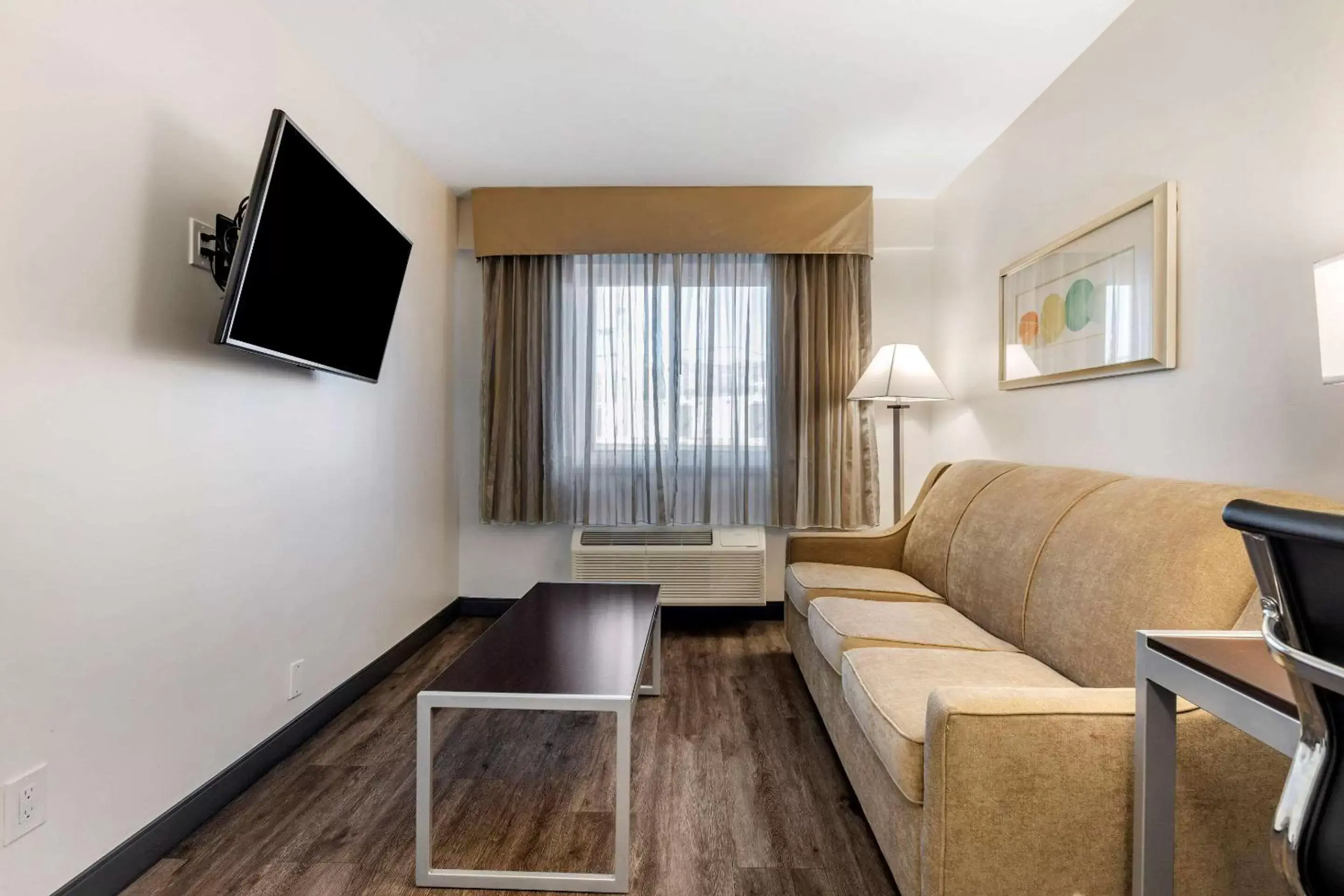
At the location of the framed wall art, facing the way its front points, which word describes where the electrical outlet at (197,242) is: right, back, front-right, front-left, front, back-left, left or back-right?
front

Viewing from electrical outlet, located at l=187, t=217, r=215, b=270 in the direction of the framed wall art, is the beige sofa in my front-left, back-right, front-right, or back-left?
front-right

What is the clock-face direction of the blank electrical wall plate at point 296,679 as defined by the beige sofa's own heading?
The blank electrical wall plate is roughly at 1 o'clock from the beige sofa.

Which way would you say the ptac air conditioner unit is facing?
toward the camera

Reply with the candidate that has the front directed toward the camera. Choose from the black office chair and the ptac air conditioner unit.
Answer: the ptac air conditioner unit

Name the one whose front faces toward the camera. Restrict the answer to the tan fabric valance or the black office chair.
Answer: the tan fabric valance

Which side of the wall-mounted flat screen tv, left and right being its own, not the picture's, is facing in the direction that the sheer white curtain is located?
left

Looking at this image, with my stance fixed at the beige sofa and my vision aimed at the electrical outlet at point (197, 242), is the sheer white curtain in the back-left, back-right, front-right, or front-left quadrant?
front-right

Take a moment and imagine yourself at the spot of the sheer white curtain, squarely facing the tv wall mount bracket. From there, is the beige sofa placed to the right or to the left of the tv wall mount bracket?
left

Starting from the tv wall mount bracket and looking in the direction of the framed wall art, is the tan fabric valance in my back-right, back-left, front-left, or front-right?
front-left

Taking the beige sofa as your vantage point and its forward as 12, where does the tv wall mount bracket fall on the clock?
The tv wall mount bracket is roughly at 1 o'clock from the beige sofa.

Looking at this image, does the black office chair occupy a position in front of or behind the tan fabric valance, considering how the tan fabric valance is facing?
in front

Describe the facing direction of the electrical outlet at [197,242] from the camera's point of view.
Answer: facing the viewer and to the right of the viewer

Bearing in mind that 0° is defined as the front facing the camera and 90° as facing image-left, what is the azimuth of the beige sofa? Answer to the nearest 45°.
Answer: approximately 45°

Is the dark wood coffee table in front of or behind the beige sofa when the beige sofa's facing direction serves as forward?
in front

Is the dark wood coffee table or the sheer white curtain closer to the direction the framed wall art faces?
the dark wood coffee table
